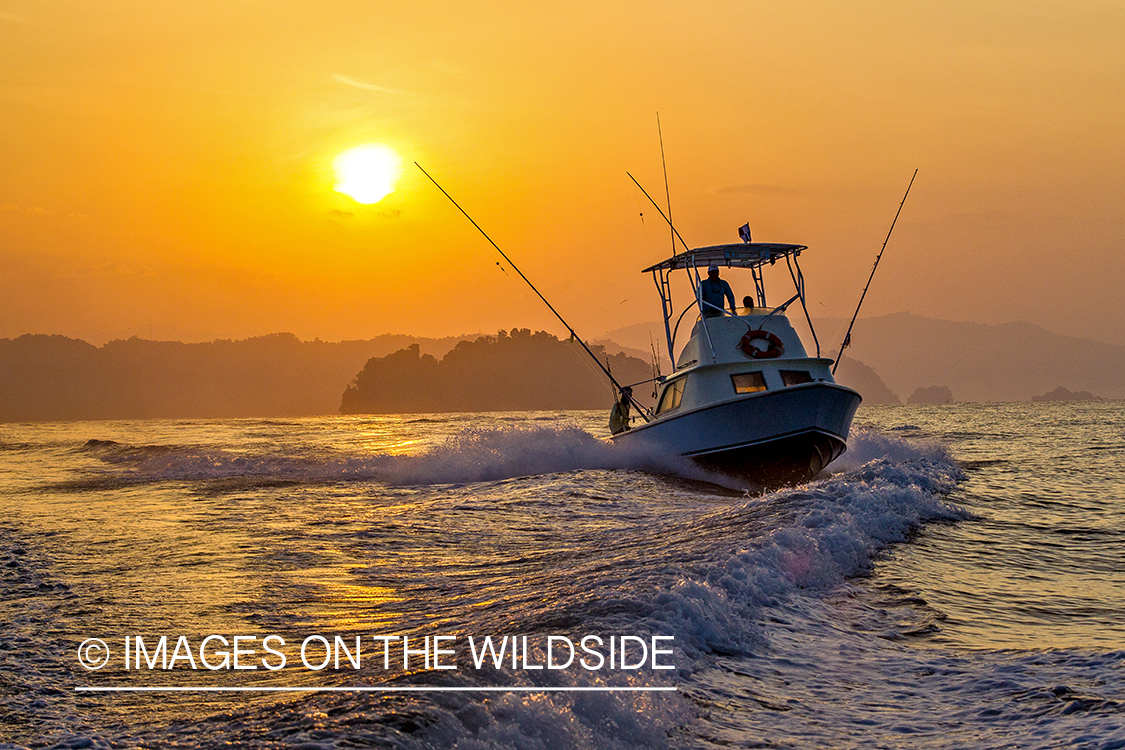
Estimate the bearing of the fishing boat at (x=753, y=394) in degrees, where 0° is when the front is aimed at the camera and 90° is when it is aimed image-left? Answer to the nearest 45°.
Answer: approximately 315°
